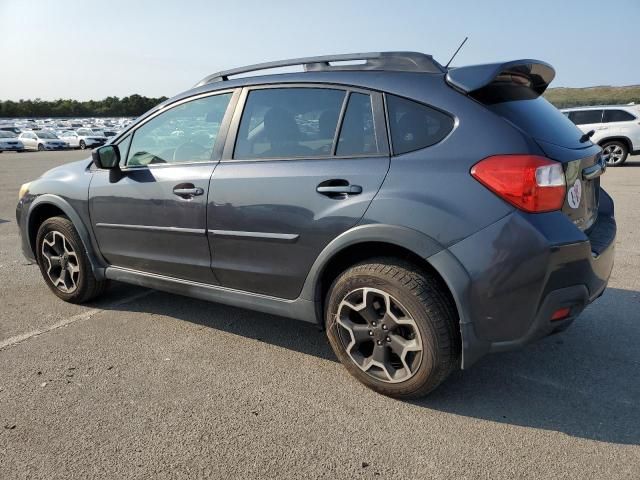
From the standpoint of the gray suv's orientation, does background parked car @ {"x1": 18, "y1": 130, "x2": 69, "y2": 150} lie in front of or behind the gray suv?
in front

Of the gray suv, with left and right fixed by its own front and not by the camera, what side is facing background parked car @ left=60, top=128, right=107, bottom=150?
front

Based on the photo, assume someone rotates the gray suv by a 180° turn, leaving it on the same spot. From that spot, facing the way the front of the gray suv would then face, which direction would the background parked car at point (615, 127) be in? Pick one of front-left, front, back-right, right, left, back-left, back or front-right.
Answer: left

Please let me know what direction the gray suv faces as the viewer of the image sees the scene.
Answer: facing away from the viewer and to the left of the viewer

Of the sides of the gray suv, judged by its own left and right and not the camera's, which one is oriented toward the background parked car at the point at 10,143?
front
